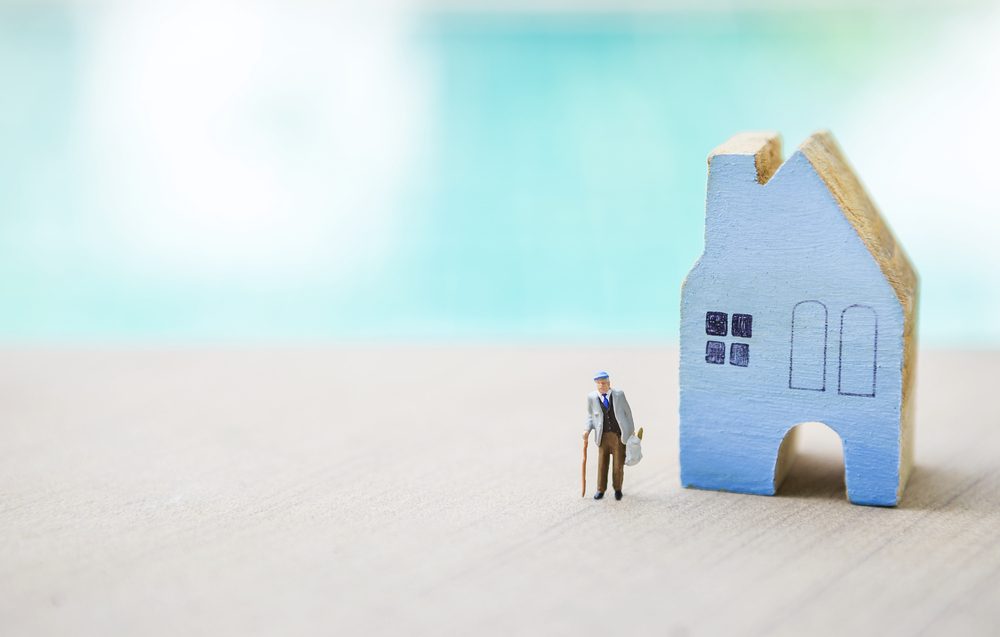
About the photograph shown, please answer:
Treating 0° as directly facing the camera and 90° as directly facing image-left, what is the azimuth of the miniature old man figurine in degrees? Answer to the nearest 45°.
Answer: approximately 0°

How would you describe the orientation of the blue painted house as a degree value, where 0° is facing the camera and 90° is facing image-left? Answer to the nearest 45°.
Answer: approximately 0°

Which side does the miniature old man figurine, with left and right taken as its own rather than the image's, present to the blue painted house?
left

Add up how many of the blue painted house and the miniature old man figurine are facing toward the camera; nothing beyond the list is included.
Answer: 2

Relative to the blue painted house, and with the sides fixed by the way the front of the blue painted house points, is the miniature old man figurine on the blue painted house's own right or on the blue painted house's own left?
on the blue painted house's own right
